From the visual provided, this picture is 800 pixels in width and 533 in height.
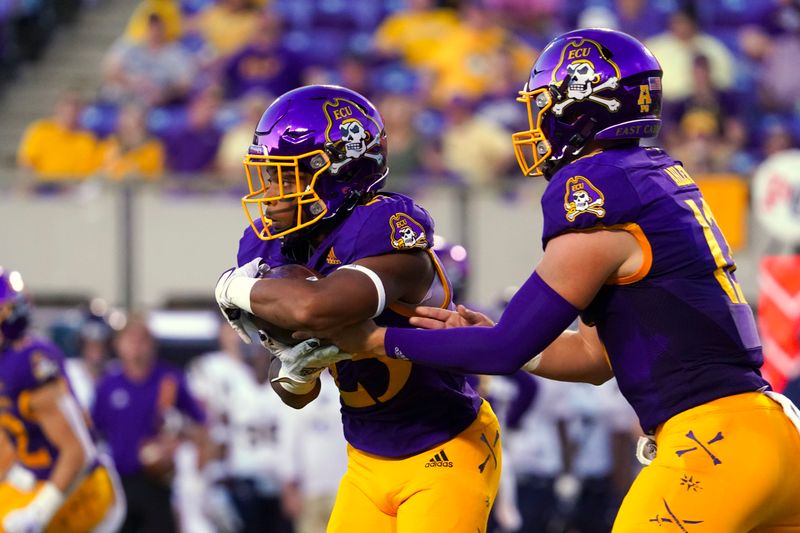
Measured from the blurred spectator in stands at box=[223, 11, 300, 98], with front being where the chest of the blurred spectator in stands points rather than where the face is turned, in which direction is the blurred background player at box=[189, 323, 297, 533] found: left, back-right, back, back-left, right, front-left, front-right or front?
front

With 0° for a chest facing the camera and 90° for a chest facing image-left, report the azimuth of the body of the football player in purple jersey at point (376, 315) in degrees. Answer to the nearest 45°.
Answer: approximately 45°

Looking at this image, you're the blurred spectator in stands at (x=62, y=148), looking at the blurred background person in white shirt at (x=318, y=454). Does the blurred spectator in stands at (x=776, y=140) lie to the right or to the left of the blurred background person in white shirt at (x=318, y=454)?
left

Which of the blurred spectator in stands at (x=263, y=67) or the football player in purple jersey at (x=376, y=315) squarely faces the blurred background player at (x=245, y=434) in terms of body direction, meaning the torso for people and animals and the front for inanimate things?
the blurred spectator in stands

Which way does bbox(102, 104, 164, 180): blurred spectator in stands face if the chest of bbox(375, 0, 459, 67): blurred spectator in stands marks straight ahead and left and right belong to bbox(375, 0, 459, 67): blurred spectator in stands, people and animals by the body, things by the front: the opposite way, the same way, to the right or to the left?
the same way

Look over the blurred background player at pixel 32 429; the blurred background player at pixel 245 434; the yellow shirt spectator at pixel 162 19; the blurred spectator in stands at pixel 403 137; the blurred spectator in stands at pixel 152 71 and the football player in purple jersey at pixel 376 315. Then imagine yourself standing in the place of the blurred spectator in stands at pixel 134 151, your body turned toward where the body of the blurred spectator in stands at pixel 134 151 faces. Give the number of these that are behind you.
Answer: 2

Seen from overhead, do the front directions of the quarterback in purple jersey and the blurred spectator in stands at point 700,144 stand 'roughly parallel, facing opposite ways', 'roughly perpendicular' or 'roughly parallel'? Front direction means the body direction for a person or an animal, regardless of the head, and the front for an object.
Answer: roughly perpendicular

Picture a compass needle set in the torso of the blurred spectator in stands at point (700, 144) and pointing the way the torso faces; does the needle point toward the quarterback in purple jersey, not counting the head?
yes

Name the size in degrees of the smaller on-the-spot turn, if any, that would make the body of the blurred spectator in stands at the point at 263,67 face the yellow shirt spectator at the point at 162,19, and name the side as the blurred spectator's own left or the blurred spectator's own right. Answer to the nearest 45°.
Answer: approximately 135° to the blurred spectator's own right

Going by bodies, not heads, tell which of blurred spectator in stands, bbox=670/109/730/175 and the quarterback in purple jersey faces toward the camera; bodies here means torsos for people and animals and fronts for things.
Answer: the blurred spectator in stands

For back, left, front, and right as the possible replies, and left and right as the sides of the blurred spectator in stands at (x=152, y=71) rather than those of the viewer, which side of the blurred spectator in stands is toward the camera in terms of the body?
front

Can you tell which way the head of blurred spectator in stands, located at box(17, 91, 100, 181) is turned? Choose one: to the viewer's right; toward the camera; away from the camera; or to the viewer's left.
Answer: toward the camera

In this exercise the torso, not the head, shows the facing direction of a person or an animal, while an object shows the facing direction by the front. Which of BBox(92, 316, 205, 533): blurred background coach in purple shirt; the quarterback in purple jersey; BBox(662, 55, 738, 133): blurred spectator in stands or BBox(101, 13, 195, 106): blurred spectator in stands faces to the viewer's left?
the quarterback in purple jersey

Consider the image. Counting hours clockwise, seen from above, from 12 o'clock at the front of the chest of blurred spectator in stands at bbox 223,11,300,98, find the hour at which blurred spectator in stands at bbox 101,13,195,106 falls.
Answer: blurred spectator in stands at bbox 101,13,195,106 is roughly at 4 o'clock from blurred spectator in stands at bbox 223,11,300,98.

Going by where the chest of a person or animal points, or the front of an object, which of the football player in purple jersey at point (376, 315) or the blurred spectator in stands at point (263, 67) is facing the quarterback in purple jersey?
the blurred spectator in stands

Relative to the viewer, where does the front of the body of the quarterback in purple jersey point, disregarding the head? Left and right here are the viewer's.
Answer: facing to the left of the viewer

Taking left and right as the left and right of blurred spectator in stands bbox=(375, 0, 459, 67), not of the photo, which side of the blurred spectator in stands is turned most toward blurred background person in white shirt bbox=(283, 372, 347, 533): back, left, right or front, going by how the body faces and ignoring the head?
front

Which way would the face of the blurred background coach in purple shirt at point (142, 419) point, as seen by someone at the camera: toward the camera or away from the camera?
toward the camera

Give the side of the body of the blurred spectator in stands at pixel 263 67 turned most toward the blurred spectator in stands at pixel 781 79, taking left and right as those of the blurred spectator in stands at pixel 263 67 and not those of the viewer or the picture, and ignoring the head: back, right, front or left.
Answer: left

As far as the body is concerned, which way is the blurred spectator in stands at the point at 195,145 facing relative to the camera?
toward the camera
